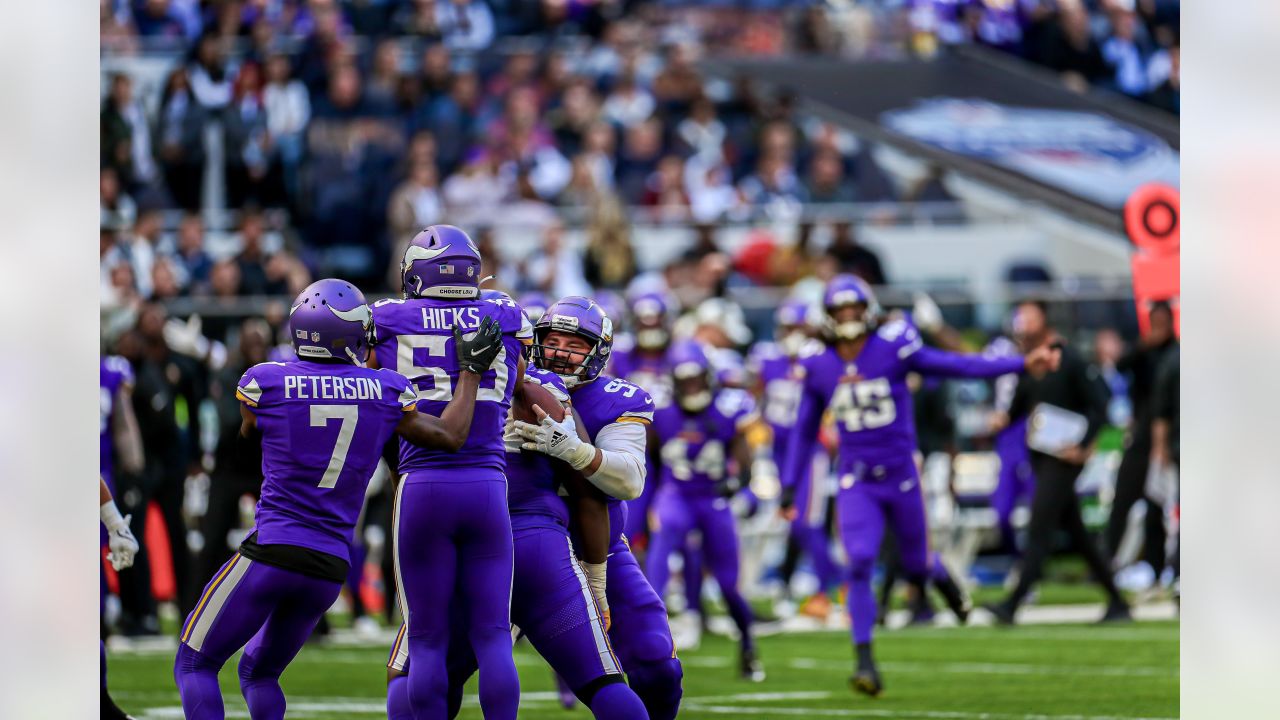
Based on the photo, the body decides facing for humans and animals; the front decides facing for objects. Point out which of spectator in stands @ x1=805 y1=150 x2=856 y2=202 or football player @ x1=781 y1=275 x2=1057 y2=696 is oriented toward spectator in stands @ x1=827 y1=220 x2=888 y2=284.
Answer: spectator in stands @ x1=805 y1=150 x2=856 y2=202

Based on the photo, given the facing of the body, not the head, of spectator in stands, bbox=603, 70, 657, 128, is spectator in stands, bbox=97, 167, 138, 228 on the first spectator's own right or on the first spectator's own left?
on the first spectator's own right

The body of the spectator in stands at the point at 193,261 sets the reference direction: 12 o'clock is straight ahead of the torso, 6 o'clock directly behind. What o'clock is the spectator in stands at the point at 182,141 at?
the spectator in stands at the point at 182,141 is roughly at 6 o'clock from the spectator in stands at the point at 193,261.

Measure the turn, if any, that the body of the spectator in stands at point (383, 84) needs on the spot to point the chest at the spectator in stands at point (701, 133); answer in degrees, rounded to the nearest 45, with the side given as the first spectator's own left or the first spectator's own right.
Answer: approximately 90° to the first spectator's own left

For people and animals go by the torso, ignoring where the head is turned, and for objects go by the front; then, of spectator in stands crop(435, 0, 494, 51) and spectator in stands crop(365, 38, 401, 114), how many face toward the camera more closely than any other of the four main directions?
2

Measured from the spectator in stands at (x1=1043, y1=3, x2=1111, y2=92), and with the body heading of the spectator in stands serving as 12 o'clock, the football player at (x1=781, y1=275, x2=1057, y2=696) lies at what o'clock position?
The football player is roughly at 12 o'clock from the spectator in stands.
